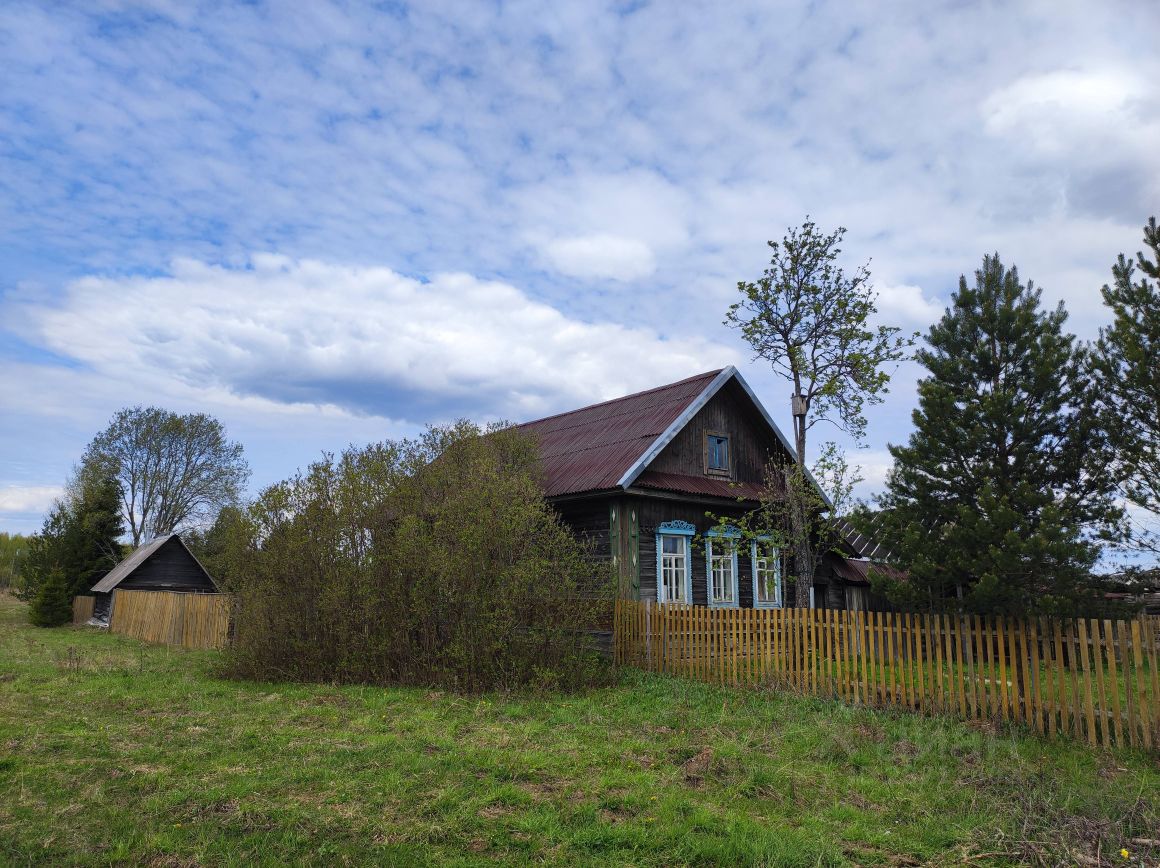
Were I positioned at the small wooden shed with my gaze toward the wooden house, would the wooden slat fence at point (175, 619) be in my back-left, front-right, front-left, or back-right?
front-right

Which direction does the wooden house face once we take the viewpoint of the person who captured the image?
facing the viewer and to the right of the viewer

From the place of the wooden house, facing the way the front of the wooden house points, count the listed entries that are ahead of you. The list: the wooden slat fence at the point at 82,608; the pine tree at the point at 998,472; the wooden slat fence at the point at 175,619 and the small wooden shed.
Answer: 1

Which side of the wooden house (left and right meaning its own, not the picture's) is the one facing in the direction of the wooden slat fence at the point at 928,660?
front

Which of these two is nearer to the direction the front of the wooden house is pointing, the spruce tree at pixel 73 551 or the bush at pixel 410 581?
the bush

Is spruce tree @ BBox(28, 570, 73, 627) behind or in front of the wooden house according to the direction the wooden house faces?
behind

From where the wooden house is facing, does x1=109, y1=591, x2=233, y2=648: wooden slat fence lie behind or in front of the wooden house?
behind

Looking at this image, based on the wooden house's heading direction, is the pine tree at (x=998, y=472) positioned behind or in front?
in front

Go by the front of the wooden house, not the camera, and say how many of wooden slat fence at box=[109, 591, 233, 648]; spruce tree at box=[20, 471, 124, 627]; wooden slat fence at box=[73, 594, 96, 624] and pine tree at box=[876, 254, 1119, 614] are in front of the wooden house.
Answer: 1

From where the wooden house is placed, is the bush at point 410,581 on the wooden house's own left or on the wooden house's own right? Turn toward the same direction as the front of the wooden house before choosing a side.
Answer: on the wooden house's own right

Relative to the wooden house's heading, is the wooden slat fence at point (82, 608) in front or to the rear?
to the rear

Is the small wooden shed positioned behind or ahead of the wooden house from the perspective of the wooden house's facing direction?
behind

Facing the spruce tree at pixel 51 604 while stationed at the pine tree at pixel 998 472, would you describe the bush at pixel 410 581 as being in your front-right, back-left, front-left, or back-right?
front-left
